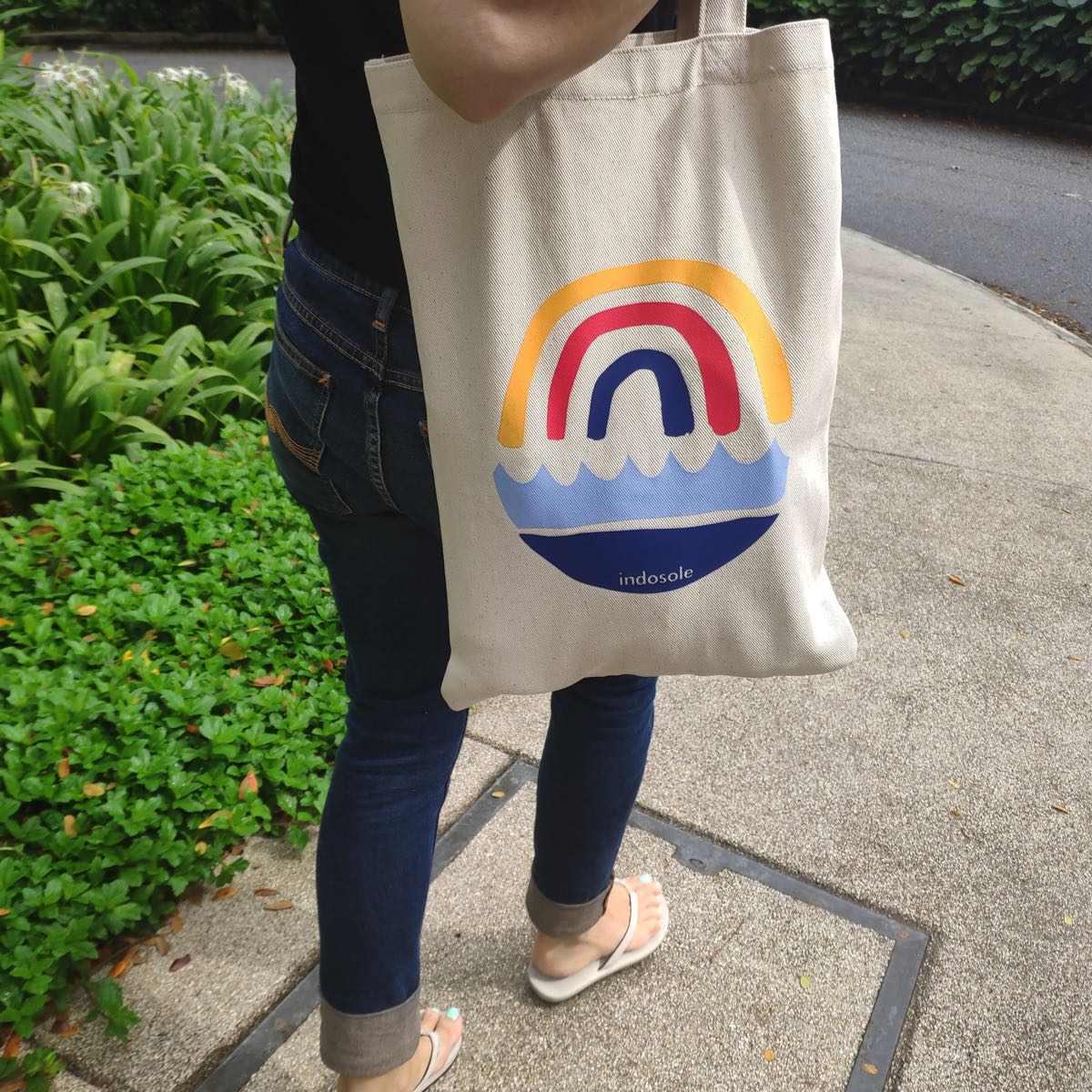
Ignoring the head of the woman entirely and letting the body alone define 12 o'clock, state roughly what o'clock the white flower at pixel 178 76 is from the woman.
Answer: The white flower is roughly at 10 o'clock from the woman.

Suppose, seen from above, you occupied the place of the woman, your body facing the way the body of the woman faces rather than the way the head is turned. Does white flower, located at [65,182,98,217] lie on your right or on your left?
on your left

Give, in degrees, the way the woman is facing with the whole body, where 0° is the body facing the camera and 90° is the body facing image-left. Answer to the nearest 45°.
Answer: approximately 225°

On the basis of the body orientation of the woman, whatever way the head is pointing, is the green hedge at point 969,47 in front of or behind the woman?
in front

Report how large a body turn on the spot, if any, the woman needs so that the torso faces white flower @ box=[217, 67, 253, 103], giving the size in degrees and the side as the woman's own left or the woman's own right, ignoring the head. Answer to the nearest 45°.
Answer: approximately 45° to the woman's own left

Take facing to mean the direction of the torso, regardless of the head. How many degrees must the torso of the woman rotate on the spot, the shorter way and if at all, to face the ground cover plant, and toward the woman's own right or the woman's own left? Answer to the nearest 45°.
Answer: approximately 90° to the woman's own left
